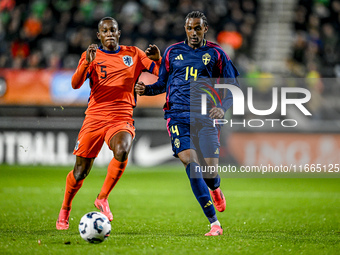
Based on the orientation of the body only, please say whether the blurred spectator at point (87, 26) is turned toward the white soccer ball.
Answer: yes

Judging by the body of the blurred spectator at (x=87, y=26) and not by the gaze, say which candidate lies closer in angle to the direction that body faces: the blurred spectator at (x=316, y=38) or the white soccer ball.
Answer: the white soccer ball
